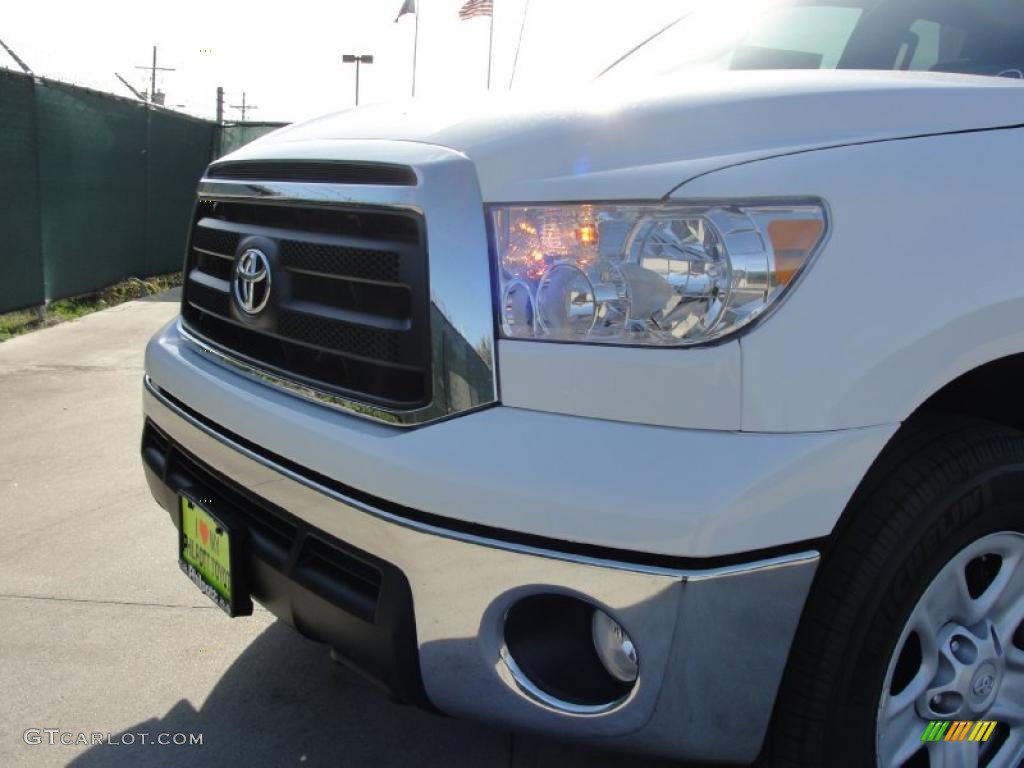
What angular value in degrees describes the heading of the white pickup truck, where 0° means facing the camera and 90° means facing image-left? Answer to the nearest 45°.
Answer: approximately 45°

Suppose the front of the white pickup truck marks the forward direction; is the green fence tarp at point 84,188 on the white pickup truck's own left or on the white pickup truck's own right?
on the white pickup truck's own right

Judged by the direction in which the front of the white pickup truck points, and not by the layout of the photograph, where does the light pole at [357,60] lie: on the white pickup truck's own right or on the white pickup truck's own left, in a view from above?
on the white pickup truck's own right

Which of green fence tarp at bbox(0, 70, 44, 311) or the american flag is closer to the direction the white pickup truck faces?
the green fence tarp

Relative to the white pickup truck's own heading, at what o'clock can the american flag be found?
The american flag is roughly at 4 o'clock from the white pickup truck.

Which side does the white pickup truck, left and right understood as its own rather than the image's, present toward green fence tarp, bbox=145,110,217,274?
right

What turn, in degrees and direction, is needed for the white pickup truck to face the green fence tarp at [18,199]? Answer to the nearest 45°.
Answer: approximately 90° to its right
